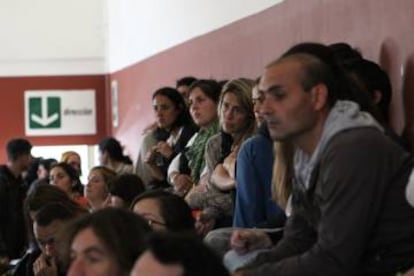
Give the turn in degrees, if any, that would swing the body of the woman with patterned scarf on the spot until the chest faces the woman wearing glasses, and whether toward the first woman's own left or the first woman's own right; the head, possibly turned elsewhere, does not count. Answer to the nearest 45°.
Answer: approximately 45° to the first woman's own left

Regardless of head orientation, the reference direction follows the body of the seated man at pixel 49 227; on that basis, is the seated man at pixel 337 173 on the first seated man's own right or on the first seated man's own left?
on the first seated man's own left

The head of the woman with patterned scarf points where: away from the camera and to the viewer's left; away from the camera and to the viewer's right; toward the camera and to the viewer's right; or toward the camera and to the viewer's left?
toward the camera and to the viewer's left

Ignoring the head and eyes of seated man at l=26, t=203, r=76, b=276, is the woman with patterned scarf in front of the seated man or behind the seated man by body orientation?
behind

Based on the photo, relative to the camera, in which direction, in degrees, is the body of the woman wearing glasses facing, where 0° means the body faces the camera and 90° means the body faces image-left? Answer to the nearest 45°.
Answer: approximately 45°

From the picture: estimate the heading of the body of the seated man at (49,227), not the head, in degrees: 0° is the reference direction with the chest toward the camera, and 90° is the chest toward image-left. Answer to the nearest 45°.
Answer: approximately 45°

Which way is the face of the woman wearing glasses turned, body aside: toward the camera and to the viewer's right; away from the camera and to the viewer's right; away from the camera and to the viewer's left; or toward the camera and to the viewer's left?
toward the camera and to the viewer's left

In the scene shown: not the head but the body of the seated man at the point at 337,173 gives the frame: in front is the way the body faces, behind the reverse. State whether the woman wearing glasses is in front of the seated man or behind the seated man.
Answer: in front

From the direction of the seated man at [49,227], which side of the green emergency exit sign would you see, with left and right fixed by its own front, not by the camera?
front

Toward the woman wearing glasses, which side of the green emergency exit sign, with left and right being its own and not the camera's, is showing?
front

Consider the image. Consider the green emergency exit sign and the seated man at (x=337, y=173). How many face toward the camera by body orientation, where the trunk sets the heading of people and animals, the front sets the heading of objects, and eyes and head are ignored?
1

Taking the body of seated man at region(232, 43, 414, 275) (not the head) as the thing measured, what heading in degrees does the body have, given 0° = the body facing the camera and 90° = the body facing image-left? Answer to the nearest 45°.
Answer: approximately 90°

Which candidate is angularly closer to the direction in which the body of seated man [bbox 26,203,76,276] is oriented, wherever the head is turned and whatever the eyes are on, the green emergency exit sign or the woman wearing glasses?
the woman wearing glasses

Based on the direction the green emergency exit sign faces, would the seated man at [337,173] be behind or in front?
in front
